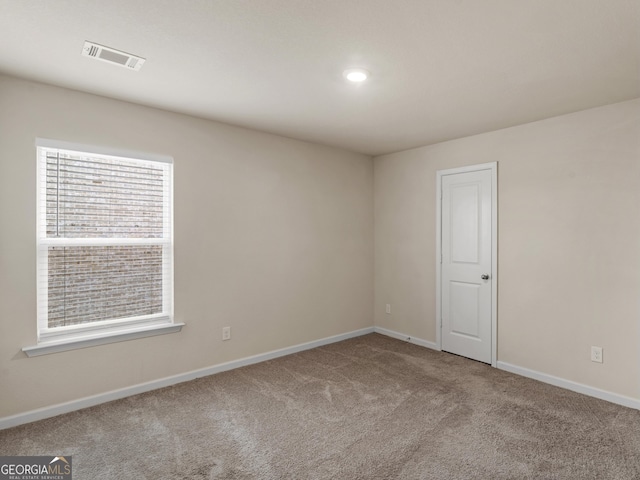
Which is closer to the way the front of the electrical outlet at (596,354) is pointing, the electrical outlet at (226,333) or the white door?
the electrical outlet

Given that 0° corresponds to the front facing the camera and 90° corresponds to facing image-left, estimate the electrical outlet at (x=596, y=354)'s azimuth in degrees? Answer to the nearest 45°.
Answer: approximately 0°

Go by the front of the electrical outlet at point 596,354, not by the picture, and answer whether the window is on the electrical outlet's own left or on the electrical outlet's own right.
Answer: on the electrical outlet's own right

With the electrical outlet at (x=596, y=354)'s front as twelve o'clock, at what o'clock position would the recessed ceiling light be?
The recessed ceiling light is roughly at 1 o'clock from the electrical outlet.

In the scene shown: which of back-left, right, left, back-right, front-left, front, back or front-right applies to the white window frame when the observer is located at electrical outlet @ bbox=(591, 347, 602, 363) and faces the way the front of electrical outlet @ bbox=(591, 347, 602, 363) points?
front-right

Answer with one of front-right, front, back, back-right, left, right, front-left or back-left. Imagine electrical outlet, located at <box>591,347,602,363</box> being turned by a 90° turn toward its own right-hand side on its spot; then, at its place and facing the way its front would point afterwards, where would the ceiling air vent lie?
front-left

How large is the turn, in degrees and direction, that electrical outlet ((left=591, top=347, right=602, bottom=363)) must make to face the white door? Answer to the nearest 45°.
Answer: approximately 90° to its right

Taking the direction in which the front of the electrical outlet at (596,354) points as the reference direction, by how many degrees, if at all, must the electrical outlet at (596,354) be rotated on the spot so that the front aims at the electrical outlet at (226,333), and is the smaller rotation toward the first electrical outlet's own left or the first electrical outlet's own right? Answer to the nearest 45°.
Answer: approximately 45° to the first electrical outlet's own right
